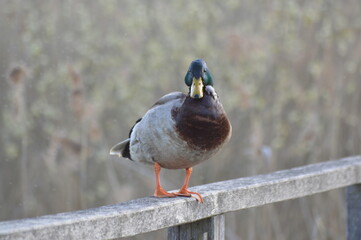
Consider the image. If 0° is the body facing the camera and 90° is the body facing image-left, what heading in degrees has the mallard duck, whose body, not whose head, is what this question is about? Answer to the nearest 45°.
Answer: approximately 315°
